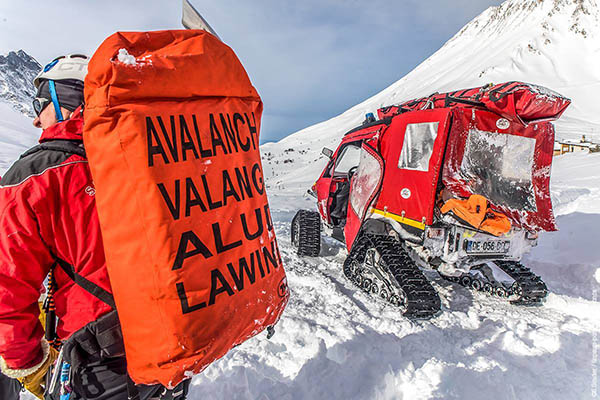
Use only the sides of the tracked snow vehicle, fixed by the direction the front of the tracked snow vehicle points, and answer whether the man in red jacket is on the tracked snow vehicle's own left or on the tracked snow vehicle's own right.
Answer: on the tracked snow vehicle's own left

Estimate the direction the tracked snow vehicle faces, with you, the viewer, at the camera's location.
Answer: facing away from the viewer and to the left of the viewer
